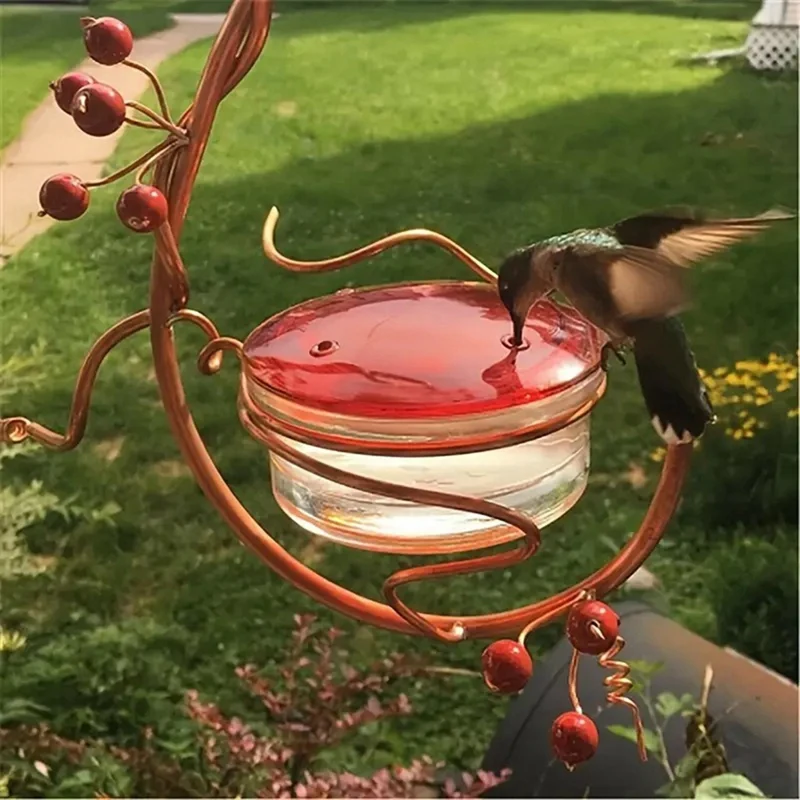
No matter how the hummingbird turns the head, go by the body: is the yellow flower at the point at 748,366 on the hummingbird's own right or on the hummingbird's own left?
on the hummingbird's own right

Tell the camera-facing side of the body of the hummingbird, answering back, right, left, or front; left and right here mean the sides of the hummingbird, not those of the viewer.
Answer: left

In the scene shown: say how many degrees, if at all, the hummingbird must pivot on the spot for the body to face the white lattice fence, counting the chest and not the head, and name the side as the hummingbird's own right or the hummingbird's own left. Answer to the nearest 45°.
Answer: approximately 90° to the hummingbird's own right
